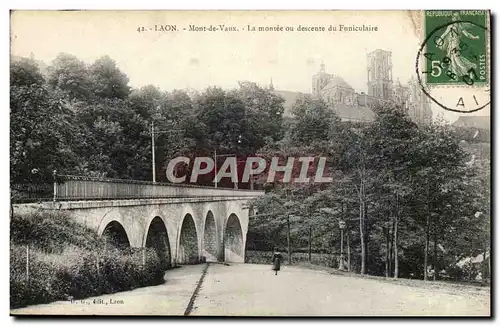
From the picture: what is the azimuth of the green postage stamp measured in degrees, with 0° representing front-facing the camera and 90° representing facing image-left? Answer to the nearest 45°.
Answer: approximately 0°
